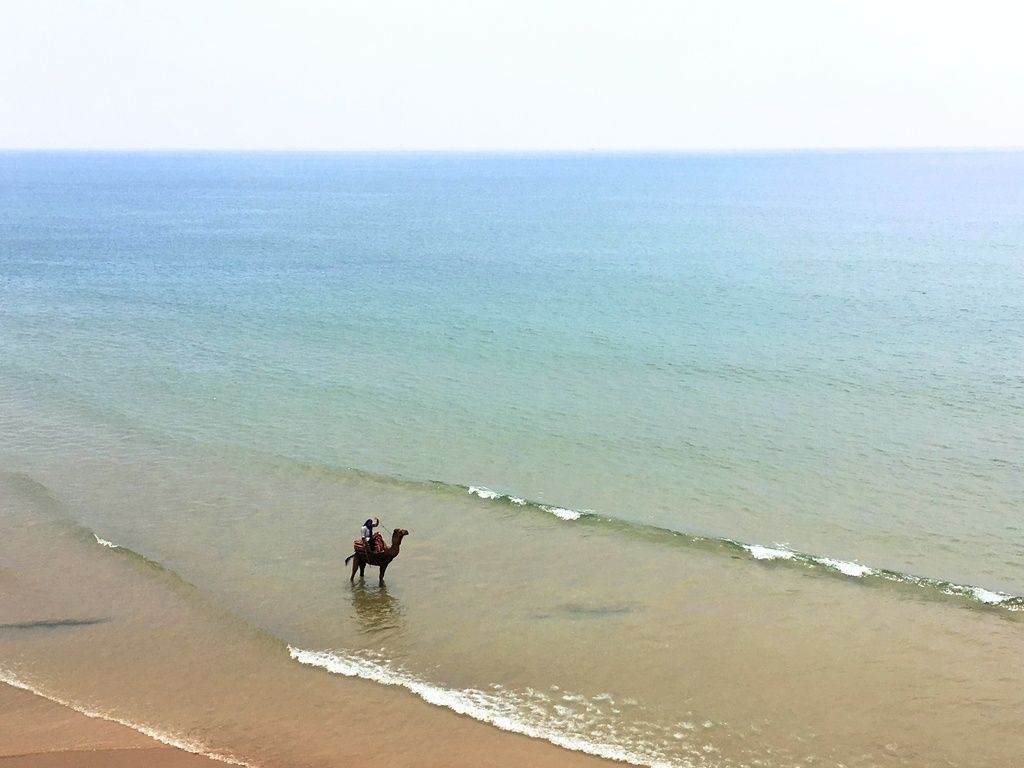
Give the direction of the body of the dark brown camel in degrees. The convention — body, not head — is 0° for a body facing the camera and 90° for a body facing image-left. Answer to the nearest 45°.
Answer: approximately 270°
